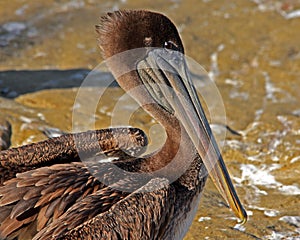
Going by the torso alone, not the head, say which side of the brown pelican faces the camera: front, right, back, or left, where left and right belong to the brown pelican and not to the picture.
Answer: right

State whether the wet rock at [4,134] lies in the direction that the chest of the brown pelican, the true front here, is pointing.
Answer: no
